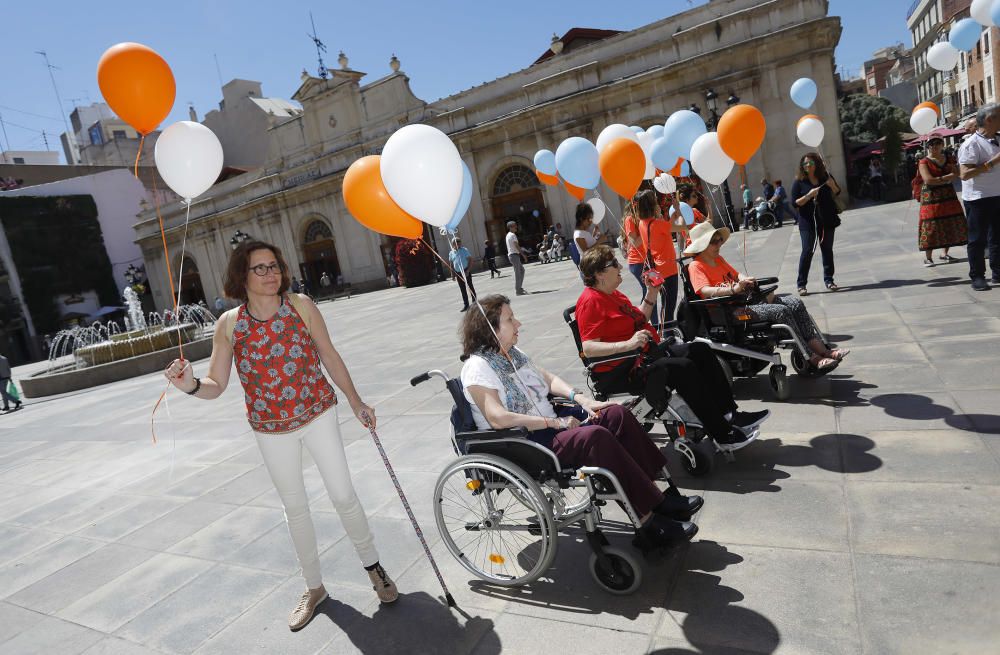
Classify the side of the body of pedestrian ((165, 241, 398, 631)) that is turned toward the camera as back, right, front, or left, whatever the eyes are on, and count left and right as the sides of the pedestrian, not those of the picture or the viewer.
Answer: front

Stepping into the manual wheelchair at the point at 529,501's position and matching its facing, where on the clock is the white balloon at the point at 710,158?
The white balloon is roughly at 10 o'clock from the manual wheelchair.

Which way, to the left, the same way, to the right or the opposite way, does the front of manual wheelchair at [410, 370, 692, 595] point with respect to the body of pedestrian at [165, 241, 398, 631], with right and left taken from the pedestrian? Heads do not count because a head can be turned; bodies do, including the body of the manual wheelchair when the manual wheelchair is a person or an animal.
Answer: to the left

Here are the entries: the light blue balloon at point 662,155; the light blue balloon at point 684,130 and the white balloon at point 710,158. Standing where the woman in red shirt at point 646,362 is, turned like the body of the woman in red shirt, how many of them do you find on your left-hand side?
3

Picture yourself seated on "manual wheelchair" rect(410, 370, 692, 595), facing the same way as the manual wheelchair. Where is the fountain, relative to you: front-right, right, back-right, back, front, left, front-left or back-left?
back-left

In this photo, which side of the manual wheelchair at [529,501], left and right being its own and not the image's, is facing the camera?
right

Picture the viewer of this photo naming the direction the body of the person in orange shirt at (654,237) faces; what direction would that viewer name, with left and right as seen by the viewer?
facing away from the viewer
